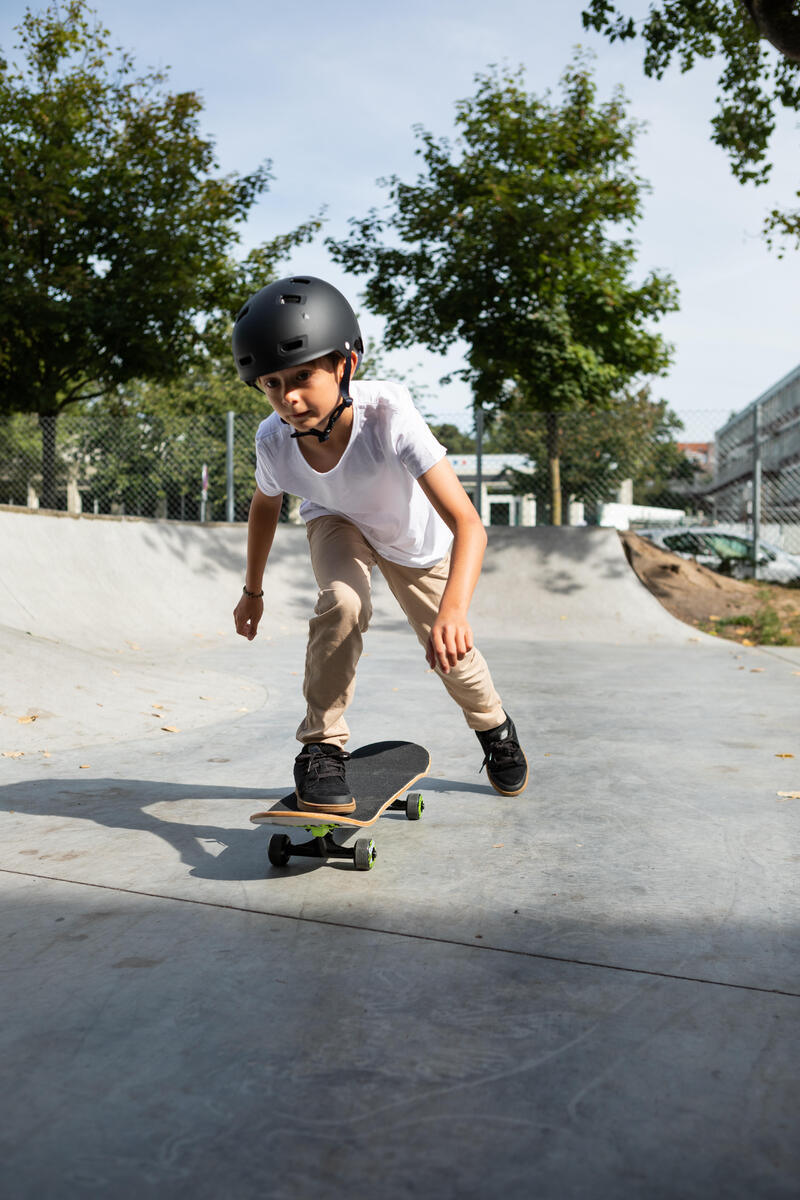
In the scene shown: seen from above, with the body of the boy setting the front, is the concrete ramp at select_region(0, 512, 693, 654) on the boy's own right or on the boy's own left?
on the boy's own right

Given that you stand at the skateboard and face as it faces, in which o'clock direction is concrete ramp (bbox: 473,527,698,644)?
The concrete ramp is roughly at 5 o'clock from the skateboard.

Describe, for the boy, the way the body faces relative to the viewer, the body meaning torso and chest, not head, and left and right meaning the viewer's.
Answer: facing the viewer and to the left of the viewer

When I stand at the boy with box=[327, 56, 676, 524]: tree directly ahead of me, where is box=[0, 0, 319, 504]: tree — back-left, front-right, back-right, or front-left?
front-left

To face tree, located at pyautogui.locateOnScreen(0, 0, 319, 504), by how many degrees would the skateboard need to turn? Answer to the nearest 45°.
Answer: approximately 135° to its right

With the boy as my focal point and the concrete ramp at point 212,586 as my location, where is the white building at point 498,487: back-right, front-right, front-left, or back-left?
back-left

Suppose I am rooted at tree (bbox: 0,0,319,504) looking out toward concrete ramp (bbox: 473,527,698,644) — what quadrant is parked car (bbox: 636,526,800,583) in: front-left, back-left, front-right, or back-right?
front-left

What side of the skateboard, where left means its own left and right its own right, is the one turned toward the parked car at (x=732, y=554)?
back

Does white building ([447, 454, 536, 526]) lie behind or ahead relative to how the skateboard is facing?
behind
